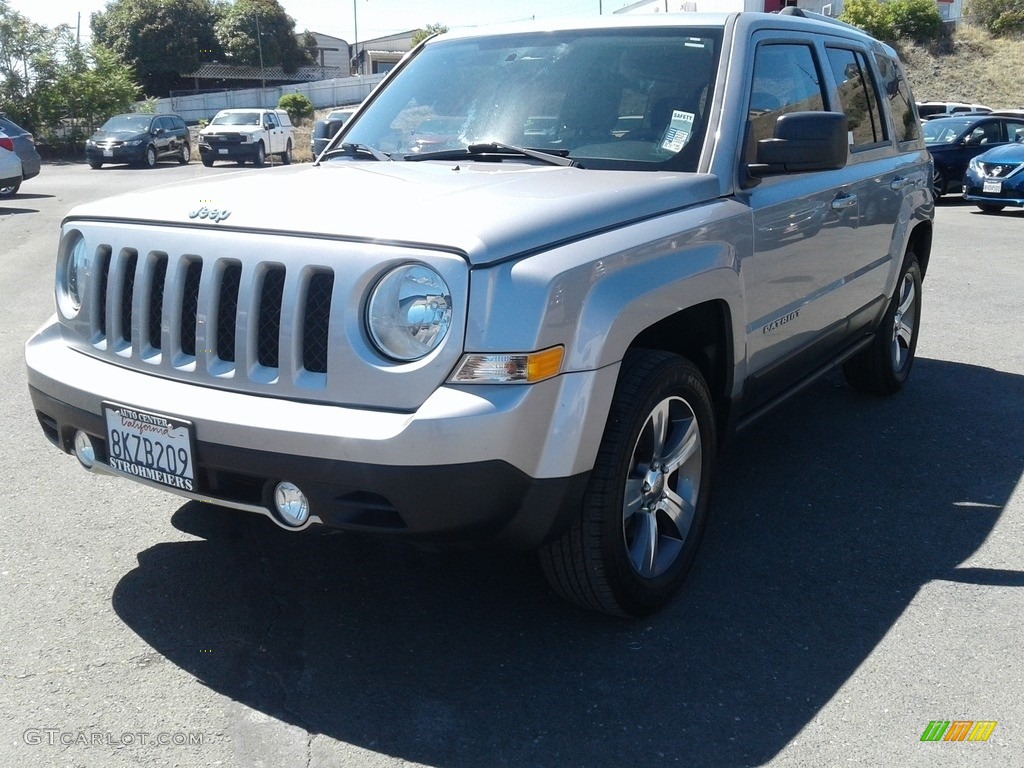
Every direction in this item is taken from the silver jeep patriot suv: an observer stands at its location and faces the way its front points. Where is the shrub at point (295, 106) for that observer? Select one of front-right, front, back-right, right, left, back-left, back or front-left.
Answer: back-right

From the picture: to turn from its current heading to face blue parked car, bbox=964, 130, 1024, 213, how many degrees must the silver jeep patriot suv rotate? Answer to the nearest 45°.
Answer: approximately 180°

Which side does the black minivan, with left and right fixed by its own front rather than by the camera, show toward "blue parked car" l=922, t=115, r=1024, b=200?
left

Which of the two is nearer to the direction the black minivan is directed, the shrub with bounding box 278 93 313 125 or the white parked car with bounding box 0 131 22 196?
the white parked car

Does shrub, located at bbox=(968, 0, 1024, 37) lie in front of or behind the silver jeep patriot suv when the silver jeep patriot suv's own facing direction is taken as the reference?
behind

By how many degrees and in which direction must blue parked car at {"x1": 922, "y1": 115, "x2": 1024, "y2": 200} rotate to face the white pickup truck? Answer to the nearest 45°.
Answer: approximately 45° to its right

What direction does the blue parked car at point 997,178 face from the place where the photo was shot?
facing the viewer and to the left of the viewer

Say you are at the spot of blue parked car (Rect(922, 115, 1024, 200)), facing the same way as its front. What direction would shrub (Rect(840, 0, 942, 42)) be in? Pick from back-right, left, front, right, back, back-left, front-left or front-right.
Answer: back-right

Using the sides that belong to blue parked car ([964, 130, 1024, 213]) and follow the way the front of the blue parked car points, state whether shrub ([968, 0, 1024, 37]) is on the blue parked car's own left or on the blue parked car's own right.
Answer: on the blue parked car's own right
